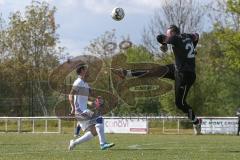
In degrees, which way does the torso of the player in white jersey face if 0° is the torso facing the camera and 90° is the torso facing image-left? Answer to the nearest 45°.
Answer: approximately 270°

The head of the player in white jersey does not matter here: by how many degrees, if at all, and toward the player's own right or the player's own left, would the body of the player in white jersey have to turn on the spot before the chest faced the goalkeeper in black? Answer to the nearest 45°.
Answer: approximately 45° to the player's own right

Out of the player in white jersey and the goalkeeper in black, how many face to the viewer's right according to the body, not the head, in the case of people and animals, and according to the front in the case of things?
1

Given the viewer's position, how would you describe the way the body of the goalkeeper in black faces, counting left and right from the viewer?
facing away from the viewer and to the left of the viewer

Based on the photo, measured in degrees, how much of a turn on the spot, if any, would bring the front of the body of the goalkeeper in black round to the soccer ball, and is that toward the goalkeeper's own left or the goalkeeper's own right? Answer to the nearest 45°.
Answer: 0° — they already face it
